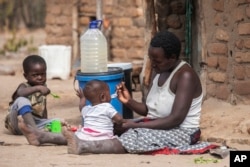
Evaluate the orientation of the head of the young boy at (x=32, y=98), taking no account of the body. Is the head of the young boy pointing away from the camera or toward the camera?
toward the camera

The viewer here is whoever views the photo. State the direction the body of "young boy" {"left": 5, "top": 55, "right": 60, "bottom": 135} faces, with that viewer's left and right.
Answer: facing the viewer and to the right of the viewer

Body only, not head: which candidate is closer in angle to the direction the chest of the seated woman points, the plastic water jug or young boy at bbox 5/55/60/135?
the young boy

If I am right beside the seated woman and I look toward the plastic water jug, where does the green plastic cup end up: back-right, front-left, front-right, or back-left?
front-left

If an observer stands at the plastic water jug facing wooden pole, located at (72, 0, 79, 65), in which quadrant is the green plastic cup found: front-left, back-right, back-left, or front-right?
back-left

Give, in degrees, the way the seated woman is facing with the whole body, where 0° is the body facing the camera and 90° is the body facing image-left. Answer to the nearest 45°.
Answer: approximately 90°

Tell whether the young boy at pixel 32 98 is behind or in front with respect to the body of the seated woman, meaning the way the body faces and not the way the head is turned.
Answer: in front

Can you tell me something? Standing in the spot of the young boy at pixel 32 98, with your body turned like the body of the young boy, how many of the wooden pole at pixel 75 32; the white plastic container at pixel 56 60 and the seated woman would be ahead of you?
1

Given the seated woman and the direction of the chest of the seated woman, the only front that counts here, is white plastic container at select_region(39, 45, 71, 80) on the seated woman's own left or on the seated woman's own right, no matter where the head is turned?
on the seated woman's own right

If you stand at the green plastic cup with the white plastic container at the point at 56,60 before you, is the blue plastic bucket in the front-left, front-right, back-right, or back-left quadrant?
front-right

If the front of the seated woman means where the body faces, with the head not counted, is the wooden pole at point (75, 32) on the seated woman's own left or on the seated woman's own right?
on the seated woman's own right

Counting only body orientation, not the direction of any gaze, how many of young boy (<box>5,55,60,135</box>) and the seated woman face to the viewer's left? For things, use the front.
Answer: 1
